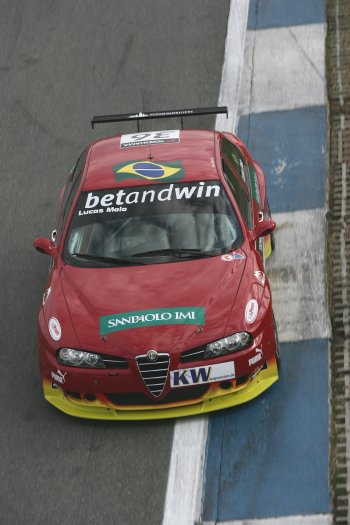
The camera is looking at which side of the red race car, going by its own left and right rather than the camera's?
front
